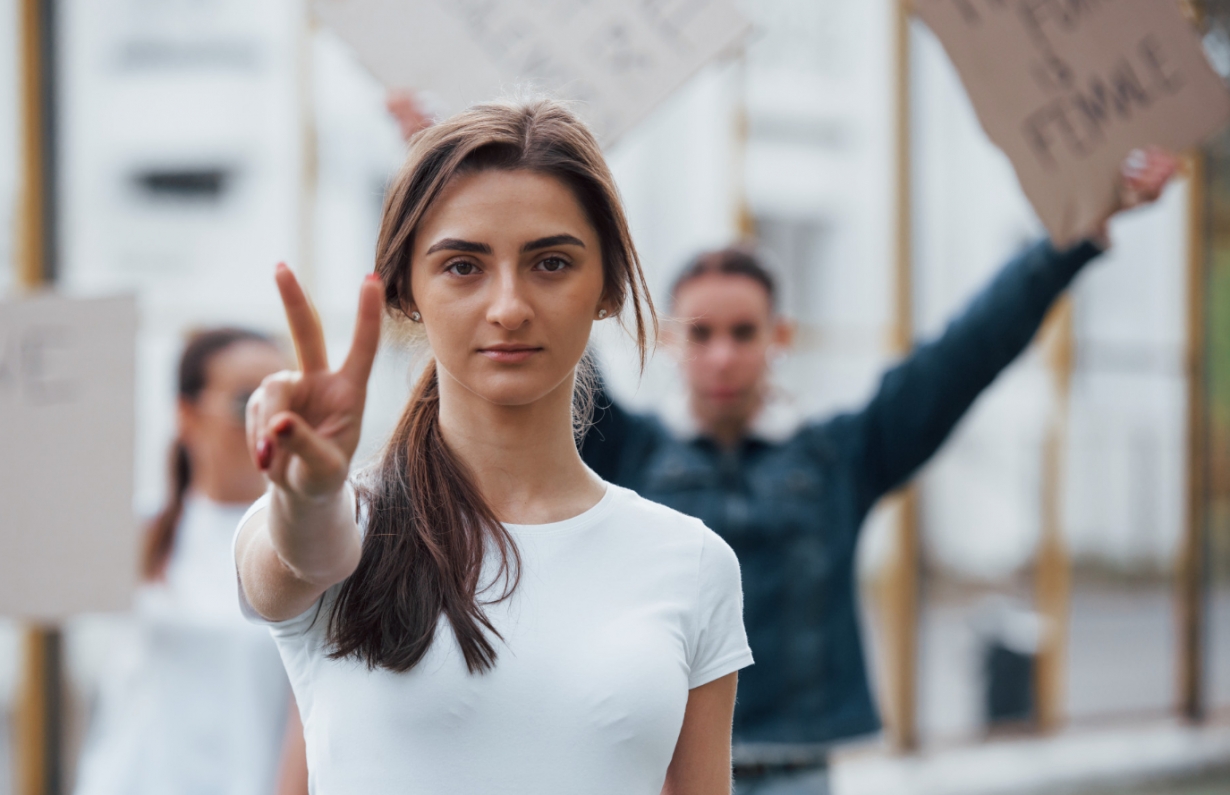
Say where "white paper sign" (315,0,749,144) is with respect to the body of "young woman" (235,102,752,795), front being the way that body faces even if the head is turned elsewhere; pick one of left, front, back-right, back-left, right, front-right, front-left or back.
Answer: back

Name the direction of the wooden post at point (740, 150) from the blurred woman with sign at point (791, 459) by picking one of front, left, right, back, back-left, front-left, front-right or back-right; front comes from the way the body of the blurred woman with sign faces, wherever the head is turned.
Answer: back

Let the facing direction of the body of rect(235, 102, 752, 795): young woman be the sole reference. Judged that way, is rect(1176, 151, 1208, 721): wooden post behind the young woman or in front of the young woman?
behind

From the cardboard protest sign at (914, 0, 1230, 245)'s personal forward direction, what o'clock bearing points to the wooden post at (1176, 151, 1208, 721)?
The wooden post is roughly at 6 o'clock from the cardboard protest sign.

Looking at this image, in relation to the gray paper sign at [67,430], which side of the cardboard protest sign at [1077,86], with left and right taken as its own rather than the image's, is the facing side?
right

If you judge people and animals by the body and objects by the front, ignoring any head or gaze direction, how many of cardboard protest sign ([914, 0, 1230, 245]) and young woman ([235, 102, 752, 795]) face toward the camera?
2

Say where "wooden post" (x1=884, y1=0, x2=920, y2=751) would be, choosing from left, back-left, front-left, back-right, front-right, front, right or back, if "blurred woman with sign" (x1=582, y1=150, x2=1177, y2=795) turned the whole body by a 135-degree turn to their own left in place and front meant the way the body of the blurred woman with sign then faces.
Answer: front-left

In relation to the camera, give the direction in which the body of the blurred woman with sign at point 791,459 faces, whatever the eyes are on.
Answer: toward the camera

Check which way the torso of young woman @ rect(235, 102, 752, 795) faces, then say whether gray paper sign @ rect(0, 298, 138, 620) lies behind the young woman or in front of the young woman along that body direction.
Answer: behind

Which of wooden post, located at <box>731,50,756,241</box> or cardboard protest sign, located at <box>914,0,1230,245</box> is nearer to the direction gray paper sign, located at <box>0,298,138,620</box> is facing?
the cardboard protest sign

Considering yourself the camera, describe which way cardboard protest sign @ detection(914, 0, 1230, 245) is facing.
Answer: facing the viewer

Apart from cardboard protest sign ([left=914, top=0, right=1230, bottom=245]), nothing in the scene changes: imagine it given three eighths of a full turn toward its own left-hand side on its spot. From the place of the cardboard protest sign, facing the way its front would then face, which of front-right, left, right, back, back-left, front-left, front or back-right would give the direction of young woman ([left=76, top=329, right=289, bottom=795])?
back-left

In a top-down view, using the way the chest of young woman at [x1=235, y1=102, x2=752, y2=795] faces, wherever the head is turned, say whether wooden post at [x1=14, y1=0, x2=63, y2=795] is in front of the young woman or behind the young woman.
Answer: behind
